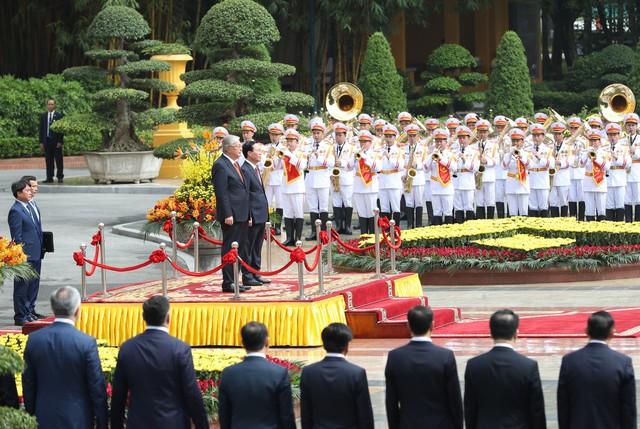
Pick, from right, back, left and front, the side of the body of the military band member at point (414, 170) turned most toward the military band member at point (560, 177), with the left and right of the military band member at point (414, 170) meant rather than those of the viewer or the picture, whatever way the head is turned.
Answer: left

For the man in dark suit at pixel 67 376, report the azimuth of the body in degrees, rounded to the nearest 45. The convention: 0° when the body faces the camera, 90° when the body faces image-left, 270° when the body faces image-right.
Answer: approximately 180°

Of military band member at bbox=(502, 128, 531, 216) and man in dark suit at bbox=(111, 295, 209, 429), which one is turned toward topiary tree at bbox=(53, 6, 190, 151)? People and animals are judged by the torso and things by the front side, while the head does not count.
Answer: the man in dark suit

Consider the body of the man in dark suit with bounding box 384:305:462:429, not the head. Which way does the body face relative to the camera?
away from the camera

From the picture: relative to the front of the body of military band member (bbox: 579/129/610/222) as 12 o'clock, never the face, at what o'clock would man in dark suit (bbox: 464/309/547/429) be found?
The man in dark suit is roughly at 12 o'clock from the military band member.

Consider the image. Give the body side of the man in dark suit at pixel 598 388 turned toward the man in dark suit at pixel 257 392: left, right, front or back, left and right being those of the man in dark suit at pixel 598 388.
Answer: left

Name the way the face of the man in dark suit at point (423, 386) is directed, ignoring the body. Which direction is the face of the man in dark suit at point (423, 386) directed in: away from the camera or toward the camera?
away from the camera

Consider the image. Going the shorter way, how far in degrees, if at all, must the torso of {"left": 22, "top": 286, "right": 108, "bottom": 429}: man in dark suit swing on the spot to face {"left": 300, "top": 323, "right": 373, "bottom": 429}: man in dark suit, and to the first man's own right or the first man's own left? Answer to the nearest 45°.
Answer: approximately 135° to the first man's own right

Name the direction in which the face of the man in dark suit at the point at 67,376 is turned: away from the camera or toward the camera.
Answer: away from the camera

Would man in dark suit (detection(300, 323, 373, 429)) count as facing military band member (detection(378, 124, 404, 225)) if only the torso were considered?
yes

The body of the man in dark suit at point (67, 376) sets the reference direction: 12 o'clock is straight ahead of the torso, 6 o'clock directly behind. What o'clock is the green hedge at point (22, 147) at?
The green hedge is roughly at 12 o'clock from the man in dark suit.

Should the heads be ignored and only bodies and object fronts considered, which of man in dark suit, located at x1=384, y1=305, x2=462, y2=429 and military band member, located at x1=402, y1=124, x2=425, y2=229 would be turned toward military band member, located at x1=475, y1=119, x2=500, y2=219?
the man in dark suit

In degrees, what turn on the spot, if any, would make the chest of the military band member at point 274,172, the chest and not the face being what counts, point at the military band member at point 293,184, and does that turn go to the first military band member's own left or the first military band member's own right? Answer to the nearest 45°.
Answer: approximately 45° to the first military band member's own left

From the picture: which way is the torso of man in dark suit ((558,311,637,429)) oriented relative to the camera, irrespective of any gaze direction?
away from the camera

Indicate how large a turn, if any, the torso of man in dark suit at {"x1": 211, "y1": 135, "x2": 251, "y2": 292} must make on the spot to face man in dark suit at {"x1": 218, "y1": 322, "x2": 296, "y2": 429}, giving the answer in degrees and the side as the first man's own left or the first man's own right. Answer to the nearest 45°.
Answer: approximately 45° to the first man's own right
